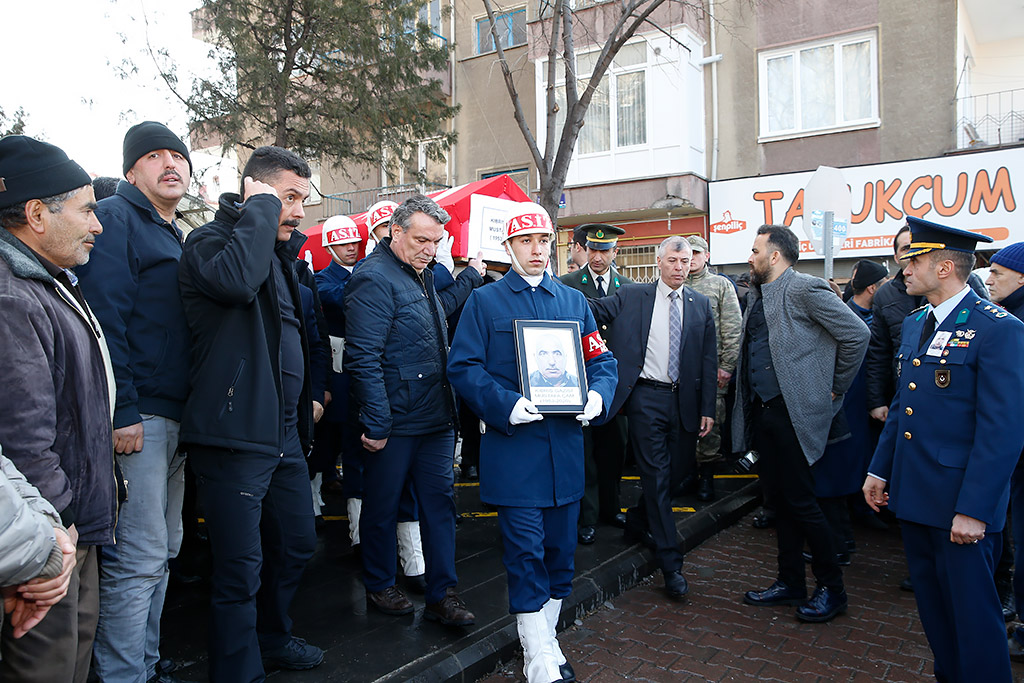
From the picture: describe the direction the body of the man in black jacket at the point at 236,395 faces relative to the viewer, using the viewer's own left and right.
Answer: facing the viewer and to the right of the viewer

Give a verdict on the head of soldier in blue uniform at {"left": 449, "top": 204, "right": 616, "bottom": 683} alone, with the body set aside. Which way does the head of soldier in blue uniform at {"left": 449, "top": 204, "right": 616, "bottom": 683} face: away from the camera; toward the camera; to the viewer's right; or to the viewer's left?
toward the camera

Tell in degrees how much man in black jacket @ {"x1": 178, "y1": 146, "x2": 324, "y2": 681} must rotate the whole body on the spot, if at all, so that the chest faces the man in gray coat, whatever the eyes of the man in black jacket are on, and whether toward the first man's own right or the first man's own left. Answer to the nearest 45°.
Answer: approximately 45° to the first man's own left

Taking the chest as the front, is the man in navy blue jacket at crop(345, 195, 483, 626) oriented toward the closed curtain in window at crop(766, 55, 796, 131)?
no

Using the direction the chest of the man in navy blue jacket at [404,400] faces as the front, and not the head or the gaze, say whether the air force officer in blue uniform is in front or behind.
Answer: in front

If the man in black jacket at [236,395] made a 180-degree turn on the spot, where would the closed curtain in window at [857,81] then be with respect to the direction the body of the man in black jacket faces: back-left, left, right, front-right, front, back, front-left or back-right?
right

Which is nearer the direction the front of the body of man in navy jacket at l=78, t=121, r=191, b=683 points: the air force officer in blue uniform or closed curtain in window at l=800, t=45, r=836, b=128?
the air force officer in blue uniform

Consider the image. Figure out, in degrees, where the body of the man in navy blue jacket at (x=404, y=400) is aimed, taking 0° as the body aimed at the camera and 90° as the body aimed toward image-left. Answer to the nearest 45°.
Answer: approximately 315°

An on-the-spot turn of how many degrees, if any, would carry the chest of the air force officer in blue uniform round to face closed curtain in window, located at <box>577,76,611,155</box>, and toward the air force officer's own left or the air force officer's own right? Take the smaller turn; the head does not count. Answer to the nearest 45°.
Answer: approximately 90° to the air force officer's own right

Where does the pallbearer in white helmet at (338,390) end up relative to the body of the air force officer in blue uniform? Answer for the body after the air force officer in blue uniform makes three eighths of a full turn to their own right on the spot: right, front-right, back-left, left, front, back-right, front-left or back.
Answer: left

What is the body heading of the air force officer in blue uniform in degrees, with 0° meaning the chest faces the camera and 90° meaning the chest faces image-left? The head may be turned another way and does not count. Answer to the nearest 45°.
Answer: approximately 45°

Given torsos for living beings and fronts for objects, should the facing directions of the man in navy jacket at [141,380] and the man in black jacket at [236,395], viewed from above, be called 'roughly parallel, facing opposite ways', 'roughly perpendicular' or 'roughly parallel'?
roughly parallel

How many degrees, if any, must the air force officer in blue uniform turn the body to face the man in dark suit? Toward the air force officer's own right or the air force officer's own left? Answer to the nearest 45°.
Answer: approximately 90° to the air force officer's own right

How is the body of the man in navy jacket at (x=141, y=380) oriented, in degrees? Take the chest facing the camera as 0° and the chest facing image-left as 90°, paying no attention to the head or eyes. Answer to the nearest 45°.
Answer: approximately 315°

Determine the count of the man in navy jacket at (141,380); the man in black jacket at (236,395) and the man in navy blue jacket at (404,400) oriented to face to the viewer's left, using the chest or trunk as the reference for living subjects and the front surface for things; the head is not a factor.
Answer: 0

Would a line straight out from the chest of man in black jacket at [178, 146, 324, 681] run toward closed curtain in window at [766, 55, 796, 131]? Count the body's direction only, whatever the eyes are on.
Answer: no

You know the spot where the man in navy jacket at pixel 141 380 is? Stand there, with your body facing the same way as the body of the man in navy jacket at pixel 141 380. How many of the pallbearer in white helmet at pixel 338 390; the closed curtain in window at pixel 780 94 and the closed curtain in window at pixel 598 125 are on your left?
3

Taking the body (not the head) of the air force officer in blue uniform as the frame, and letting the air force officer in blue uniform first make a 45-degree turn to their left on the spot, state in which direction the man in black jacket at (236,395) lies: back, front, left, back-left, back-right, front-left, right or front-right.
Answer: front-right

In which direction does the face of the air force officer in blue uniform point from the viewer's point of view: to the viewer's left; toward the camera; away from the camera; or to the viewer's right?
to the viewer's left

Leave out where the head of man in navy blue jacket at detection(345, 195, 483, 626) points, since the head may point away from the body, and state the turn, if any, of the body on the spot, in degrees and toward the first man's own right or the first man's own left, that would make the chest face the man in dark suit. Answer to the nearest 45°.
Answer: approximately 90° to the first man's own left

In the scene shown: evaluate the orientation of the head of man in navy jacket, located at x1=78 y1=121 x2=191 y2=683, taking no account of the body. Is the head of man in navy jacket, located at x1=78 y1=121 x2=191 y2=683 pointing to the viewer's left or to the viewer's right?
to the viewer's right
